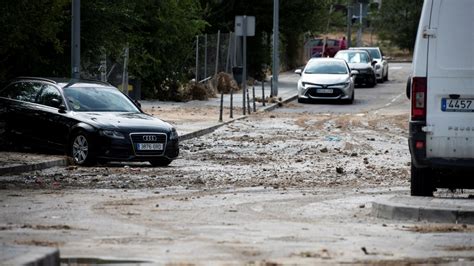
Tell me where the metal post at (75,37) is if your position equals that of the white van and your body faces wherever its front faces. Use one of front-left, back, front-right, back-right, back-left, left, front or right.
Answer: front-left

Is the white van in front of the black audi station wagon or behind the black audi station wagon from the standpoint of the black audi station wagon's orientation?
in front

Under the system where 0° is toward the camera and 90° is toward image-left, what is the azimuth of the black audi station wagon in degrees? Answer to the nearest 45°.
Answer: approximately 315°

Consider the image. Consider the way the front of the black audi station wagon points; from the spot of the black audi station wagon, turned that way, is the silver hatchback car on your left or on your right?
on your left

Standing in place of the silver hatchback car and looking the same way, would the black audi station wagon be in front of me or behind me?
in front

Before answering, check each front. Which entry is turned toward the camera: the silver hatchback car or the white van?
the silver hatchback car

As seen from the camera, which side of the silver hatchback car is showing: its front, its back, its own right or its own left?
front

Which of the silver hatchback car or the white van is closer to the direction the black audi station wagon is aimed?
the white van

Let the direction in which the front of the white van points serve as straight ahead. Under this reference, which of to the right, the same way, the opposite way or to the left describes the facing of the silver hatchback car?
the opposite way

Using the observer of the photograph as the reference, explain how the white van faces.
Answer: facing away from the viewer

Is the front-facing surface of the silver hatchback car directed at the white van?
yes

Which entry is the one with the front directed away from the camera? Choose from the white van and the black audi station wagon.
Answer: the white van

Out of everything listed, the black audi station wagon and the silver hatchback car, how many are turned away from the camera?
0

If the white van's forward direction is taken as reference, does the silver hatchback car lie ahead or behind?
ahead
